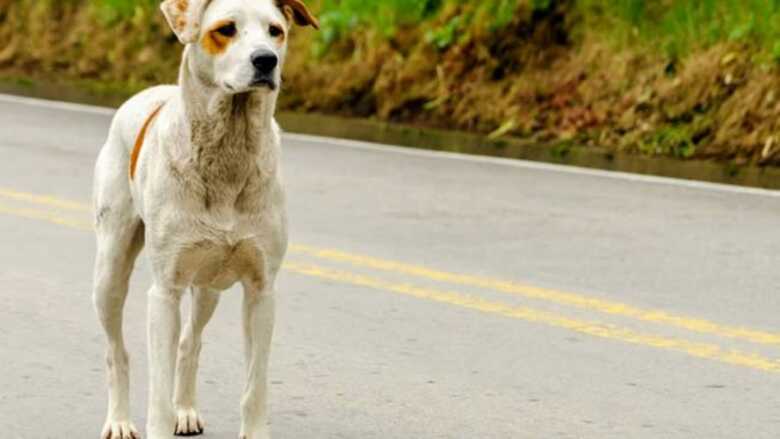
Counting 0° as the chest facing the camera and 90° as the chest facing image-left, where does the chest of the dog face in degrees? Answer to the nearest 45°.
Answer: approximately 315°
